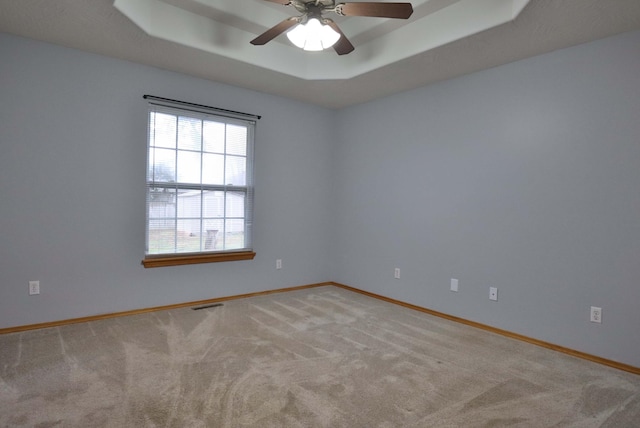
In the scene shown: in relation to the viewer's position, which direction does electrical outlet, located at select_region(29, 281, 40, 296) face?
facing the viewer

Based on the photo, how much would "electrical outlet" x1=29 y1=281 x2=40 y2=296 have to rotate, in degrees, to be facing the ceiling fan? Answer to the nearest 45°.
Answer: approximately 45° to its left

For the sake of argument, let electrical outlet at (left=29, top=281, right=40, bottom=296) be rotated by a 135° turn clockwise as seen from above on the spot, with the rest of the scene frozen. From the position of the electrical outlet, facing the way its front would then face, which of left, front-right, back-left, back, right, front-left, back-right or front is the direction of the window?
back-right
